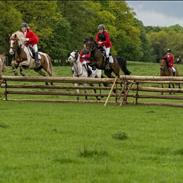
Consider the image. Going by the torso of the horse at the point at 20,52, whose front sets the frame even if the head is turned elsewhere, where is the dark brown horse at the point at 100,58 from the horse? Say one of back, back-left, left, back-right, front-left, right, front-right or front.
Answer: back-left

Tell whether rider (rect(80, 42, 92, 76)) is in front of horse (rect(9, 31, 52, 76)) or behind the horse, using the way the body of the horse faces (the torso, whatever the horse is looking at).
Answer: behind
